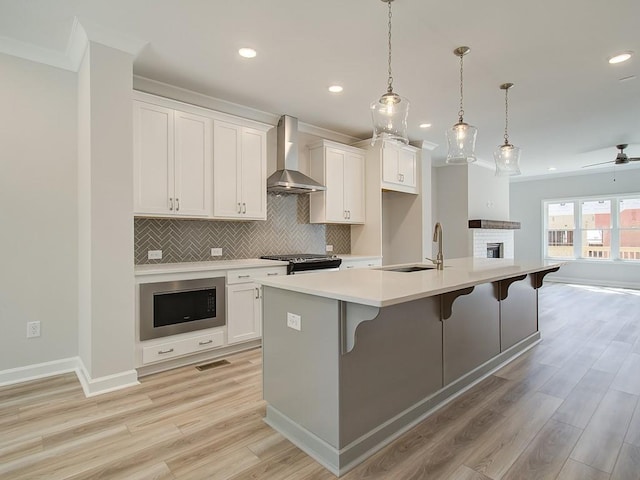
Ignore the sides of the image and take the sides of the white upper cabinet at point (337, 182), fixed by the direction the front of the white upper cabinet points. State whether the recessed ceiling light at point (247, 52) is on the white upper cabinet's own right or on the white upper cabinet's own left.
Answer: on the white upper cabinet's own right

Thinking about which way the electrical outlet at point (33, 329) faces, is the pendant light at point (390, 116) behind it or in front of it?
in front

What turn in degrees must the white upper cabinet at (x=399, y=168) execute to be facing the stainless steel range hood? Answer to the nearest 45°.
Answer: approximately 90° to its right

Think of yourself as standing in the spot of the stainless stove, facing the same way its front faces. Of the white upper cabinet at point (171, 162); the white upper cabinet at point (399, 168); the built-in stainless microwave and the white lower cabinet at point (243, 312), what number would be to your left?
1

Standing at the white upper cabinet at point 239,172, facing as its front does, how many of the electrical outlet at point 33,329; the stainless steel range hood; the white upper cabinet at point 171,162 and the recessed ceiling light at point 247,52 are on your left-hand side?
1

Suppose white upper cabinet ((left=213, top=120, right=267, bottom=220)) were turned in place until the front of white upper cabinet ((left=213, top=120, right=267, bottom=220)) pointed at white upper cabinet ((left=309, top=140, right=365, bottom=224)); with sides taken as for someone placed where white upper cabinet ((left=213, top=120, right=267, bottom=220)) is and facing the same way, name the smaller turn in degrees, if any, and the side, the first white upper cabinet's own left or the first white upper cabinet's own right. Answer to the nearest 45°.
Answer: approximately 90° to the first white upper cabinet's own left

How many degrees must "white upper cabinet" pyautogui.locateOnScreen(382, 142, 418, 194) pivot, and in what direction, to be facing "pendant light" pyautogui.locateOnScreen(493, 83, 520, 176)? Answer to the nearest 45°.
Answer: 0° — it already faces it

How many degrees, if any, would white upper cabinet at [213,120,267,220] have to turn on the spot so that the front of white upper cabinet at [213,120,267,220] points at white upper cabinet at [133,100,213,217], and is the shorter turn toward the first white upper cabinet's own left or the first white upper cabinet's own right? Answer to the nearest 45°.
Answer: approximately 90° to the first white upper cabinet's own right

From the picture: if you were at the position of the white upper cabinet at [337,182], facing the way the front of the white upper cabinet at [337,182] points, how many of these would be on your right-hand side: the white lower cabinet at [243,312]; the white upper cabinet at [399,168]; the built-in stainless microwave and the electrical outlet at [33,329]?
3

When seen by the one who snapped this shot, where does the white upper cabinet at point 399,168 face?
facing the viewer and to the right of the viewer

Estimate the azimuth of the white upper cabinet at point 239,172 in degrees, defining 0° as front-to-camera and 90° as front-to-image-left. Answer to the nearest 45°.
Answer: approximately 315°

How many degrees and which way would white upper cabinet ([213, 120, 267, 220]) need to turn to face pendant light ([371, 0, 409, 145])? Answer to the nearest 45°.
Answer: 0° — it already faces it

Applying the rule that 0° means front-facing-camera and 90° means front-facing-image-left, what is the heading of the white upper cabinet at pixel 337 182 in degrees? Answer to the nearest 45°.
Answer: approximately 315°
